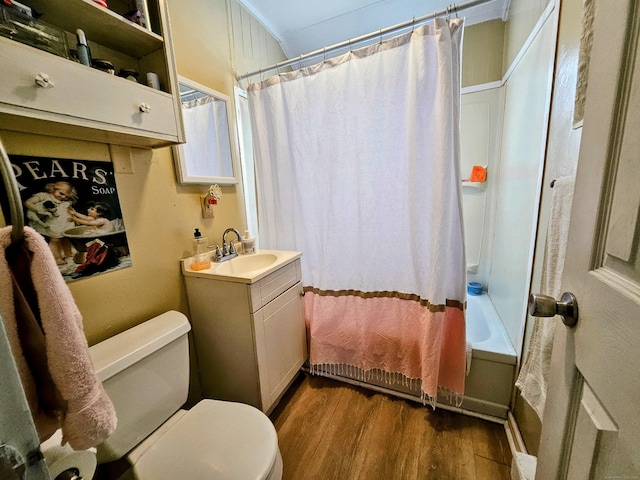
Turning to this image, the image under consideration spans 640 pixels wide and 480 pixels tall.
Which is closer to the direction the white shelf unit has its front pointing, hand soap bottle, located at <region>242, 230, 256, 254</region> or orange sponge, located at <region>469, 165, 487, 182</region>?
the orange sponge

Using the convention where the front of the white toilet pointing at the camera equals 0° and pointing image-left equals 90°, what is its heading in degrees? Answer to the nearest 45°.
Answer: approximately 315°

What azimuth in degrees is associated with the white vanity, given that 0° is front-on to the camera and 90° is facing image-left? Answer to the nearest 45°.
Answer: approximately 315°

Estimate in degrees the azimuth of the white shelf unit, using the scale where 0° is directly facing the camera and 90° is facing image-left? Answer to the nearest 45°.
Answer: approximately 315°
